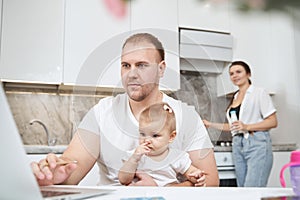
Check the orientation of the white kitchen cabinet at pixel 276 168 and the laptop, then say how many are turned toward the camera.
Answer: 1

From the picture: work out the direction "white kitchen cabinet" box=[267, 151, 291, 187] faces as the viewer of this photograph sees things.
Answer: facing the viewer

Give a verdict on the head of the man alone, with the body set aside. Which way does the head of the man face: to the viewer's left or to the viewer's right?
to the viewer's left

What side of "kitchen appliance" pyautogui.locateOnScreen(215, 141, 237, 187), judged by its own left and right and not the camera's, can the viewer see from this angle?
front

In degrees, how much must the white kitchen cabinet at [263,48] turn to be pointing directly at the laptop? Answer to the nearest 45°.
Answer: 0° — it already faces it

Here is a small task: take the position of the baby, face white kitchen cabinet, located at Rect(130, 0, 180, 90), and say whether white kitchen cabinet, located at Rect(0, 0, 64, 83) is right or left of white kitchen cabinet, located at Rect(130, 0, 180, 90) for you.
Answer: left

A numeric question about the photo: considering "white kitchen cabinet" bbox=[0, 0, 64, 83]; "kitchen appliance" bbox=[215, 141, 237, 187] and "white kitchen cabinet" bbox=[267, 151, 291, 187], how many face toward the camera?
3

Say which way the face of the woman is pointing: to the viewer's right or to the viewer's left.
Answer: to the viewer's left

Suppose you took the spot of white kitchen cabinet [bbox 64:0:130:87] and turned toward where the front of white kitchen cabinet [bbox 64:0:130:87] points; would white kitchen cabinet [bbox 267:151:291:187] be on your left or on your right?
on your left

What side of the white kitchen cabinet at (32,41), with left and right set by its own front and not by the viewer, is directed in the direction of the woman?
left

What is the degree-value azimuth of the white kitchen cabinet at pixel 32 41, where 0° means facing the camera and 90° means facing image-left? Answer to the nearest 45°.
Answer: approximately 0°
